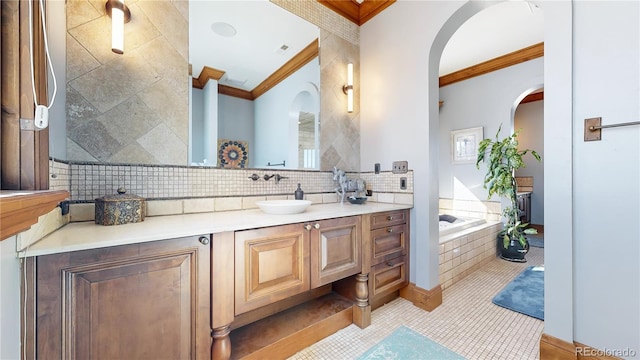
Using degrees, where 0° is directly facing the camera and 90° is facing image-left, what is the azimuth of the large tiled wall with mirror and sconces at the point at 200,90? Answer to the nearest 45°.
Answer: approximately 315°

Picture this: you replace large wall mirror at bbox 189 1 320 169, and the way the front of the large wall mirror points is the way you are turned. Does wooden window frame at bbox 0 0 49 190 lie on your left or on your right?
on your right

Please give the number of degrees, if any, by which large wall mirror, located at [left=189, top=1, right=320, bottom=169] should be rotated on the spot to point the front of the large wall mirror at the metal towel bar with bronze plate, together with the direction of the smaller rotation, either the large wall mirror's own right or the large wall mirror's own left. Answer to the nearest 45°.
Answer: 0° — it already faces it

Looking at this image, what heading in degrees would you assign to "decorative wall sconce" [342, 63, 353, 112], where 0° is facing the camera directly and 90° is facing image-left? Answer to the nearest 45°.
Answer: approximately 315°

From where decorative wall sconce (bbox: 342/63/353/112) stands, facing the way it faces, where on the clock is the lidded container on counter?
The lidded container on counter is roughly at 3 o'clock from the decorative wall sconce.

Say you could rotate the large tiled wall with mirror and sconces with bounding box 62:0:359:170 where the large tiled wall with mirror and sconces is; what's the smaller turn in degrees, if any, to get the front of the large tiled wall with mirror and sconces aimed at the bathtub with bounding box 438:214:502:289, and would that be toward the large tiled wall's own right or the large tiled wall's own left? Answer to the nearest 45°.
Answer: approximately 45° to the large tiled wall's own left
